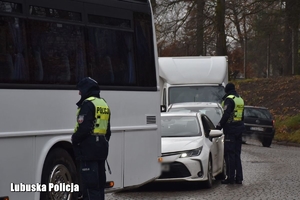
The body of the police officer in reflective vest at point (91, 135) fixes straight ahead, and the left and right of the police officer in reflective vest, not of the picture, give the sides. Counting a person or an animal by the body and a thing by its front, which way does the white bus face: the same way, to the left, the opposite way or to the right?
to the left

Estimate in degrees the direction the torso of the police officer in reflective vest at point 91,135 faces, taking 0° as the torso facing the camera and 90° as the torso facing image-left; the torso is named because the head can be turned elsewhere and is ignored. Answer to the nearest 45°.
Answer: approximately 135°

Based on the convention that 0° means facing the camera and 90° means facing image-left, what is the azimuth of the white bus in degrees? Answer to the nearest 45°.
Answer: approximately 45°

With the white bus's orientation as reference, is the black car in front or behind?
behind

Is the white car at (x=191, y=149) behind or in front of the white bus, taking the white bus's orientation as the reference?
behind

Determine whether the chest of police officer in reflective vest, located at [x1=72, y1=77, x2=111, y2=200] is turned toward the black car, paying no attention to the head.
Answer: no

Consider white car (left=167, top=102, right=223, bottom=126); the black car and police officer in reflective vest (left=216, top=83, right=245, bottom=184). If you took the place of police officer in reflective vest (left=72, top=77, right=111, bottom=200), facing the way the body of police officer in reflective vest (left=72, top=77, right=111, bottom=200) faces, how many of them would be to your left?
0

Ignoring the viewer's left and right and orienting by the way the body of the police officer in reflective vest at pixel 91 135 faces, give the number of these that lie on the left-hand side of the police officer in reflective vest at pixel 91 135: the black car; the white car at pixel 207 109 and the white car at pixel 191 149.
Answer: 0

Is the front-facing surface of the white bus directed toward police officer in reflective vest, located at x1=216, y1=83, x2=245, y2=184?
no
